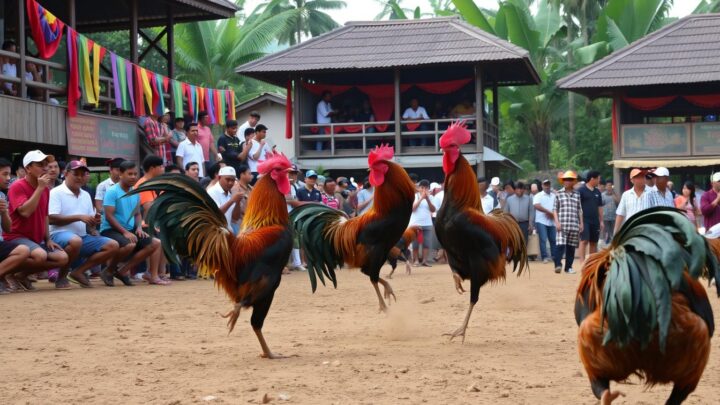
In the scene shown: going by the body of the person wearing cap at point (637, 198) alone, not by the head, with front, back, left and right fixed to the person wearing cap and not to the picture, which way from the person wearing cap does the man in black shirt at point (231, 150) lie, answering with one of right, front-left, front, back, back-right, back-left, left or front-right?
right

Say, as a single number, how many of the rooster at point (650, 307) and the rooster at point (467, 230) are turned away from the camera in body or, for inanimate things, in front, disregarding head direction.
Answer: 1

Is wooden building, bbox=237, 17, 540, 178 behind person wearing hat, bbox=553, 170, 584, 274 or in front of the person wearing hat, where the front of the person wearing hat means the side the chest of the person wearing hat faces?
behind

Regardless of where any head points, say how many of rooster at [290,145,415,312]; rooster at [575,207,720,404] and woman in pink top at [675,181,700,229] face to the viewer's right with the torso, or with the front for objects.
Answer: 1

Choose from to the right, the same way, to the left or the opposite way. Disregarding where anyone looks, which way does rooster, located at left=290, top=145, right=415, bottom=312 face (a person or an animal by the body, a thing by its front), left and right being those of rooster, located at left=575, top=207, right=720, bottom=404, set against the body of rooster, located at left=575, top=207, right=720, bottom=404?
to the right

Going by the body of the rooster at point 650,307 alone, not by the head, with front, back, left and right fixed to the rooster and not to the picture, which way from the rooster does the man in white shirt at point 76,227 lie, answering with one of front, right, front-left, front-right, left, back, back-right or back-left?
front-left

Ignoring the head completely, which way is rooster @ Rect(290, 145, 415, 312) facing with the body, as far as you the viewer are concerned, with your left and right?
facing to the right of the viewer

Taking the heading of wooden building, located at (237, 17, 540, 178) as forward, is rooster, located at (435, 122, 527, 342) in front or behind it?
in front

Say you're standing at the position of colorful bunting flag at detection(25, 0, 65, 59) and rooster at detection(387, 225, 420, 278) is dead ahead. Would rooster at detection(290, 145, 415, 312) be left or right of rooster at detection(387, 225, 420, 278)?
right

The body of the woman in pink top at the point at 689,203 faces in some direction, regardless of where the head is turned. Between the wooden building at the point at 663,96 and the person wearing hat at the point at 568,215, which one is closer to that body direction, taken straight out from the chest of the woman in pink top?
the person wearing hat
